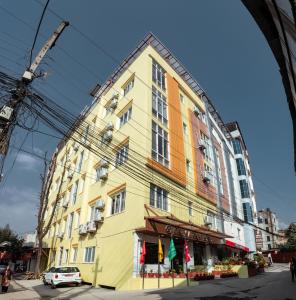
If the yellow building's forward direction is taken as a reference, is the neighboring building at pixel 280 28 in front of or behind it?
in front

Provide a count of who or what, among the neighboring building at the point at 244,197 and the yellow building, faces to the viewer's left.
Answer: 0

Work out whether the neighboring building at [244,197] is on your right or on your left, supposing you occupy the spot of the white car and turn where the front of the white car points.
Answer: on your right

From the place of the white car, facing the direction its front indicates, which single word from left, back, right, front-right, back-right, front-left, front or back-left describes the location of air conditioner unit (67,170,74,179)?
front-right

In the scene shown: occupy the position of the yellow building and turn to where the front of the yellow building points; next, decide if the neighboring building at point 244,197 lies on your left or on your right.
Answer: on your left

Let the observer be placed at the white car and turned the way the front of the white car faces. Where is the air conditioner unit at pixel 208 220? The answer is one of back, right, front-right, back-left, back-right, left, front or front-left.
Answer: back-right

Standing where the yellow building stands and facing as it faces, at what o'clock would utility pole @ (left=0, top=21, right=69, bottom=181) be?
The utility pole is roughly at 2 o'clock from the yellow building.

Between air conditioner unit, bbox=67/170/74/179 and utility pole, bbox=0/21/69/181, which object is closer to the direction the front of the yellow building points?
the utility pole

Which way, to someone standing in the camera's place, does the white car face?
facing away from the viewer and to the left of the viewer

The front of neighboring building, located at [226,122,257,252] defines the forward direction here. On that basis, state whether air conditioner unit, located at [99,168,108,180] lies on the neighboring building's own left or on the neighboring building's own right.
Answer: on the neighboring building's own right

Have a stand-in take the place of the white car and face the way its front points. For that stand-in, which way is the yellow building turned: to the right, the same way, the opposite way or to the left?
the opposite way
